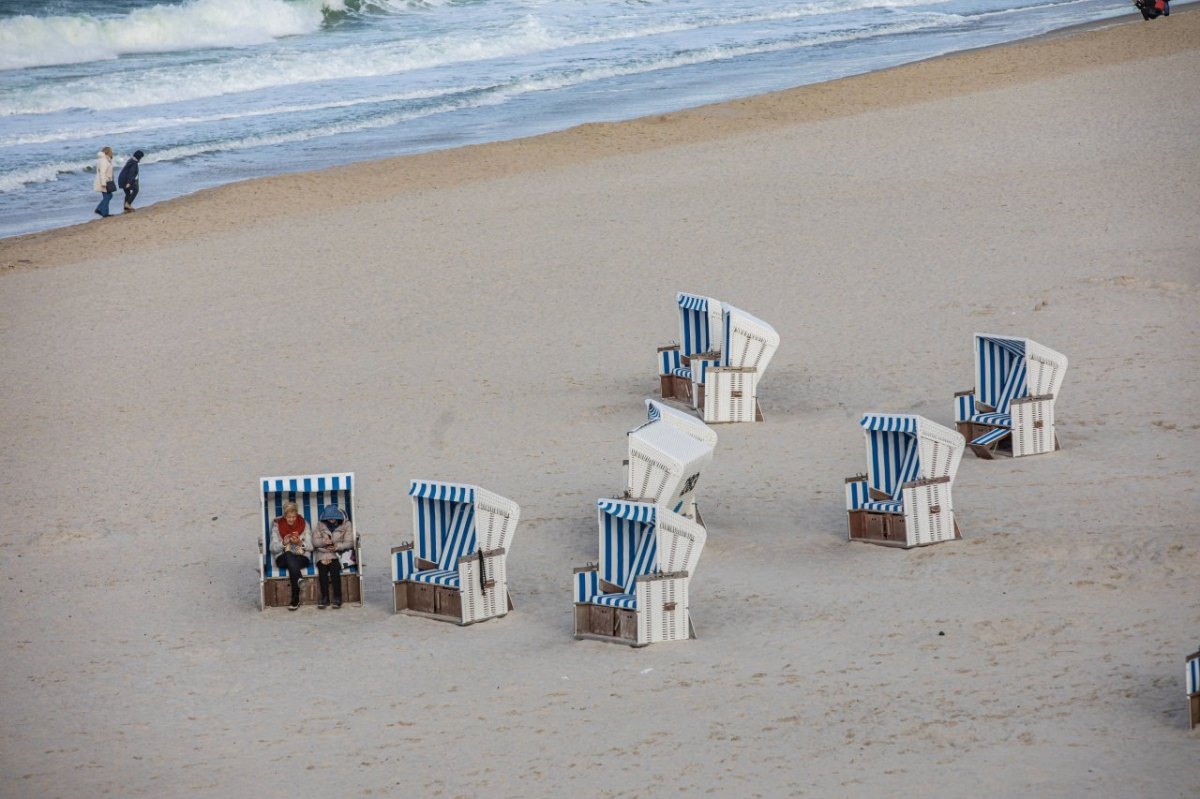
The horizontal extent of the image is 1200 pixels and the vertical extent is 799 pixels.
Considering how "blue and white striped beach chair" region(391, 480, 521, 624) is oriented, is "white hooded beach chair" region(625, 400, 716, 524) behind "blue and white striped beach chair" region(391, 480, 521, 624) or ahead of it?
behind

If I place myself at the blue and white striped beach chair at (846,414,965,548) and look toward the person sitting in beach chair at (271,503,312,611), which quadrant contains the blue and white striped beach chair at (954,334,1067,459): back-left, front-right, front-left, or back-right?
back-right

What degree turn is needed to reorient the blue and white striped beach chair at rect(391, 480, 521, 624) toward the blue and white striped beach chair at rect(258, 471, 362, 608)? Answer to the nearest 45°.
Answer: approximately 90° to its right

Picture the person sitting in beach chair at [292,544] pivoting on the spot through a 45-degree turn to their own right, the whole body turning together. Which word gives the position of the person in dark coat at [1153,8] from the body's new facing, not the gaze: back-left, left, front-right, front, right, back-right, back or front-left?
back

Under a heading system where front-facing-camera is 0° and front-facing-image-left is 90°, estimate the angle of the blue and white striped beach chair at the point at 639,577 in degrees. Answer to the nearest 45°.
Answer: approximately 45°

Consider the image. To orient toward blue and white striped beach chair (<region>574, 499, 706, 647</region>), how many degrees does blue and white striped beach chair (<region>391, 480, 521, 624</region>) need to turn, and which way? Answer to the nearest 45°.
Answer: approximately 90° to its left

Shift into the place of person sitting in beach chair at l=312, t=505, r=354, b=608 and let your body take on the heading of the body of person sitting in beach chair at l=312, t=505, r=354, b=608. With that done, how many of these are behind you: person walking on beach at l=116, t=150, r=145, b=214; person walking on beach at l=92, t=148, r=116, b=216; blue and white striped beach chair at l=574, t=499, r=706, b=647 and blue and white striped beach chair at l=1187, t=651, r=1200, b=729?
2

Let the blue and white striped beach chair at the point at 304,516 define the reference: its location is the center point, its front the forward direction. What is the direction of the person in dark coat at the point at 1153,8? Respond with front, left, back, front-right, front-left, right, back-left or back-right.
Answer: back-left
